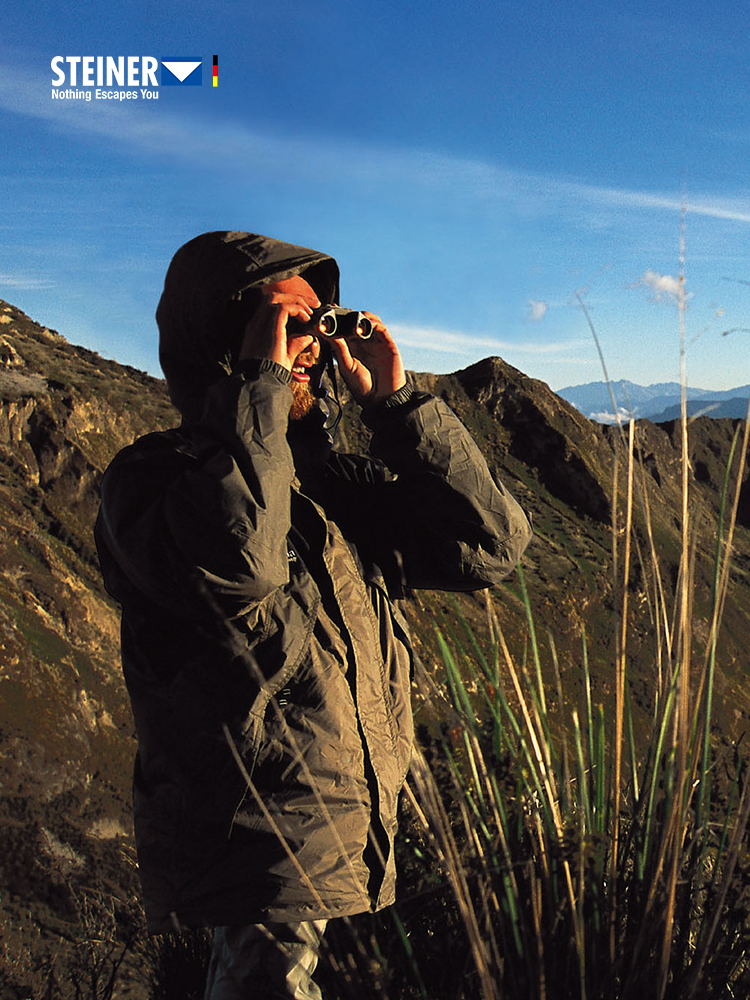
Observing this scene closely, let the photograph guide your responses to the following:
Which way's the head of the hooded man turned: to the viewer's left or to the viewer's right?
to the viewer's right

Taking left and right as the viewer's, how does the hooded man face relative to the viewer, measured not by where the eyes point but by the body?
facing the viewer and to the right of the viewer
